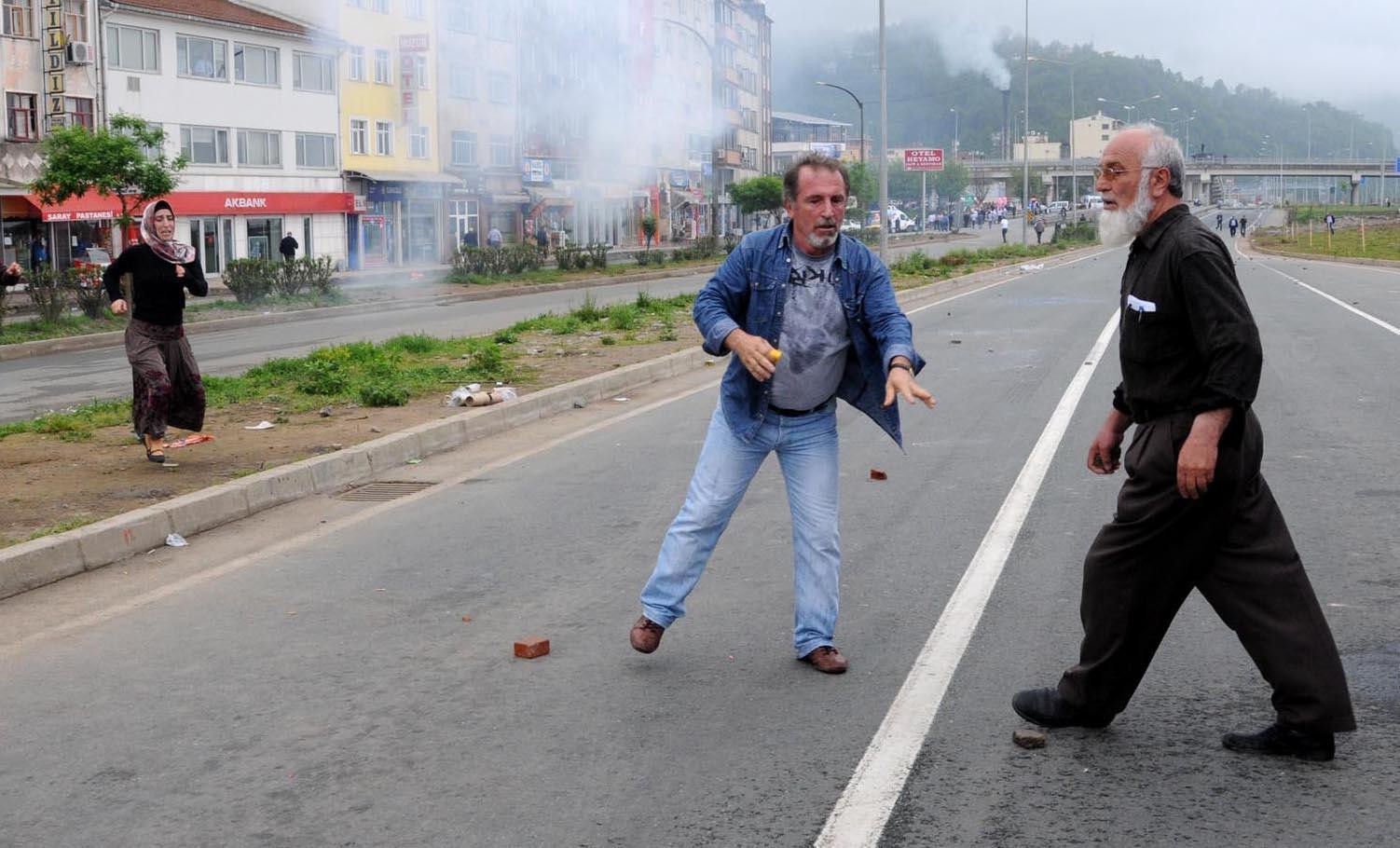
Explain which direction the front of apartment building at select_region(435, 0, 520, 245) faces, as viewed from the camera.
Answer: facing the viewer and to the right of the viewer

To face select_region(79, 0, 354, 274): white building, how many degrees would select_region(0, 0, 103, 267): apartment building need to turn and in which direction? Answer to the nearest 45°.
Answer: approximately 90° to its left

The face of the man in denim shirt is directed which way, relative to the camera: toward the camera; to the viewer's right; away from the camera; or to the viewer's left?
toward the camera

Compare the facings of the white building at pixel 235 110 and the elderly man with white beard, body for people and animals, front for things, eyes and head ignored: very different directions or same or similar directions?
very different directions

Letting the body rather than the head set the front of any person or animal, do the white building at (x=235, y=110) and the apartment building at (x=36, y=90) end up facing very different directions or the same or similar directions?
same or similar directions

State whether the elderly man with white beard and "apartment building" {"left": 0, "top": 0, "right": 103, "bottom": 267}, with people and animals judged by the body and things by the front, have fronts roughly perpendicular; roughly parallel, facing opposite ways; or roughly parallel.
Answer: roughly parallel, facing opposite ways

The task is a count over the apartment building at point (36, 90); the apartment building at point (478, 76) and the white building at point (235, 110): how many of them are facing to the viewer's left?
0

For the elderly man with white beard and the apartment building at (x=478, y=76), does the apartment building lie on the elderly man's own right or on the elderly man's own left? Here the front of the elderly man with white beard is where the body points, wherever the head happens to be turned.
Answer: on the elderly man's own right

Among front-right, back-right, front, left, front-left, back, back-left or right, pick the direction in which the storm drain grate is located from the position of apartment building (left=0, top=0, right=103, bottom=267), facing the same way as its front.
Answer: front-right

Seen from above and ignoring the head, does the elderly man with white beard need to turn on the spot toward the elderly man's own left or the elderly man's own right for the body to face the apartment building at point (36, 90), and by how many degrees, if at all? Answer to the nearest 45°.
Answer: approximately 45° to the elderly man's own right

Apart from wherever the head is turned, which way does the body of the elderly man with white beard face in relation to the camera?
to the viewer's left

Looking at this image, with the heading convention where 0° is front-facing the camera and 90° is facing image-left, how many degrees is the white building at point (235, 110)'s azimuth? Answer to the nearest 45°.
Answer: approximately 315°

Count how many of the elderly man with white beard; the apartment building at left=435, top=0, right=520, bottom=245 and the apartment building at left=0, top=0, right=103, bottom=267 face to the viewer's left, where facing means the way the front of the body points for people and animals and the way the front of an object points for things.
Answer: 1

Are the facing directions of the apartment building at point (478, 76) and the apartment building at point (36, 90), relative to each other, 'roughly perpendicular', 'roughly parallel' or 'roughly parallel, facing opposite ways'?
roughly parallel

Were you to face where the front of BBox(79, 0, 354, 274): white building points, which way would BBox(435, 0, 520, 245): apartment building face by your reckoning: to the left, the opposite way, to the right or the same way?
the same way

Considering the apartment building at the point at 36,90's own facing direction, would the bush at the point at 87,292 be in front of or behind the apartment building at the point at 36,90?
in front
